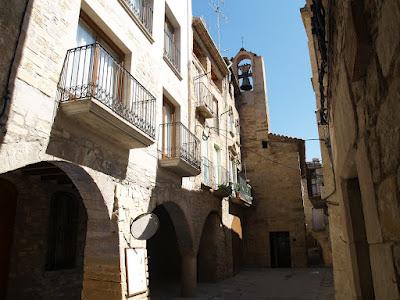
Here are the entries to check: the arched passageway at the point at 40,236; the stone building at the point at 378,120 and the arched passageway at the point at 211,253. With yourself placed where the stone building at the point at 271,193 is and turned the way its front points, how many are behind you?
0

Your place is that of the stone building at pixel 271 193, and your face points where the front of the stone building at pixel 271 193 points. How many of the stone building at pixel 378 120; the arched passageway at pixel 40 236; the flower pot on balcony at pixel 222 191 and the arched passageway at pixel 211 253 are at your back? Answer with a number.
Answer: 0

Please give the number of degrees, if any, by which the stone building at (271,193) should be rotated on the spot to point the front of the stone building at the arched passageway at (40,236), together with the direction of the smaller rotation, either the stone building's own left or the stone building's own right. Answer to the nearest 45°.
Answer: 0° — it already faces it

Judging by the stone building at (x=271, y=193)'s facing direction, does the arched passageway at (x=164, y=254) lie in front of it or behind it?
in front

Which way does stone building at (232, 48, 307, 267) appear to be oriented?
toward the camera

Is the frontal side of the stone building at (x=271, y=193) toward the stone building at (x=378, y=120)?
yes

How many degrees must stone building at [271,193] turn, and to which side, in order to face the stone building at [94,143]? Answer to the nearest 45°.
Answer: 0° — it already faces it

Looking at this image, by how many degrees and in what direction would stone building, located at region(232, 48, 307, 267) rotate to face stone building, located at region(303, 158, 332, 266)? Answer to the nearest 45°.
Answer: approximately 135° to its left

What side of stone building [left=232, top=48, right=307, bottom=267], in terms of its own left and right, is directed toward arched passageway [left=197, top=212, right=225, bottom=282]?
front

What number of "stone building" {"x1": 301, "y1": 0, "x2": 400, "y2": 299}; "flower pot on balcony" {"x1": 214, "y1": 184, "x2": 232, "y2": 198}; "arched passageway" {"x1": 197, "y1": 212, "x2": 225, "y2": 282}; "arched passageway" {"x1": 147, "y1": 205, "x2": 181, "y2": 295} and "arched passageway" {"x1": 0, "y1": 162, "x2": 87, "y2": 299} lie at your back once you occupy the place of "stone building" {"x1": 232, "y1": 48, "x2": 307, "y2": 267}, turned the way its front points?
0

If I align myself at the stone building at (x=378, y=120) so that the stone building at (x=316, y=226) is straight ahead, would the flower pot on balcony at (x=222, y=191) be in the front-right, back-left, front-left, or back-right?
front-left

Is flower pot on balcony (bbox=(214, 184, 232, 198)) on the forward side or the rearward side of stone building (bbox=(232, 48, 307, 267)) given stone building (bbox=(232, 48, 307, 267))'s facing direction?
on the forward side
